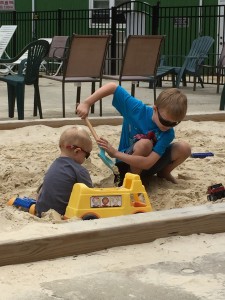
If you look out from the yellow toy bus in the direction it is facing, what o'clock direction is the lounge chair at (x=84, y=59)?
The lounge chair is roughly at 9 o'clock from the yellow toy bus.

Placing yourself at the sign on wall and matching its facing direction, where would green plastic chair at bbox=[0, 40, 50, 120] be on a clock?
The green plastic chair is roughly at 12 o'clock from the sign on wall.

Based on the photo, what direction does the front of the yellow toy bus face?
to the viewer's right
